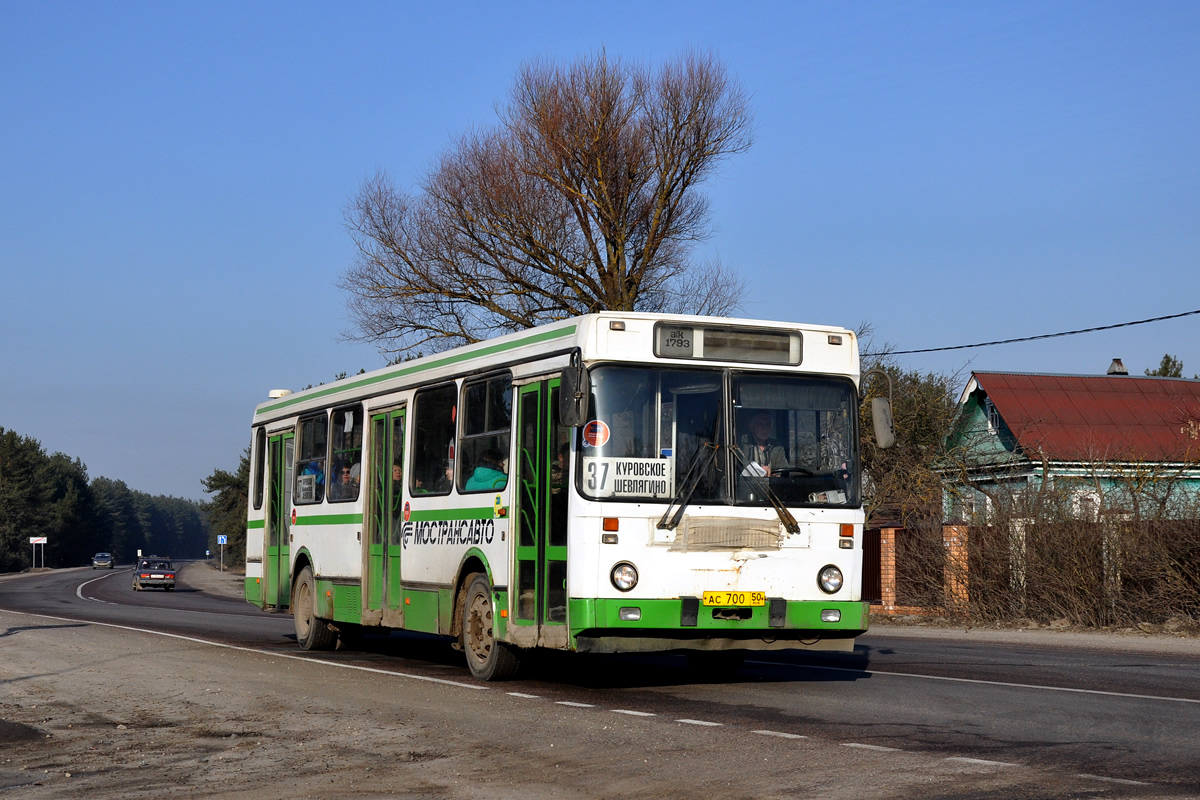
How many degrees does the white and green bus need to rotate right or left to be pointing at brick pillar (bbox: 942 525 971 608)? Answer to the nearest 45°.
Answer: approximately 90° to its left

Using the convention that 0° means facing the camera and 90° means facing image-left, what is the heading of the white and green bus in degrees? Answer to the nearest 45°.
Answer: approximately 315°

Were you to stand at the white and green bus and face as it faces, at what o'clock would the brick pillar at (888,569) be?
The brick pillar is roughly at 8 o'clock from the white and green bus.

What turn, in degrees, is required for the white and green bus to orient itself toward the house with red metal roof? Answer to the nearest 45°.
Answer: approximately 90° to its left
